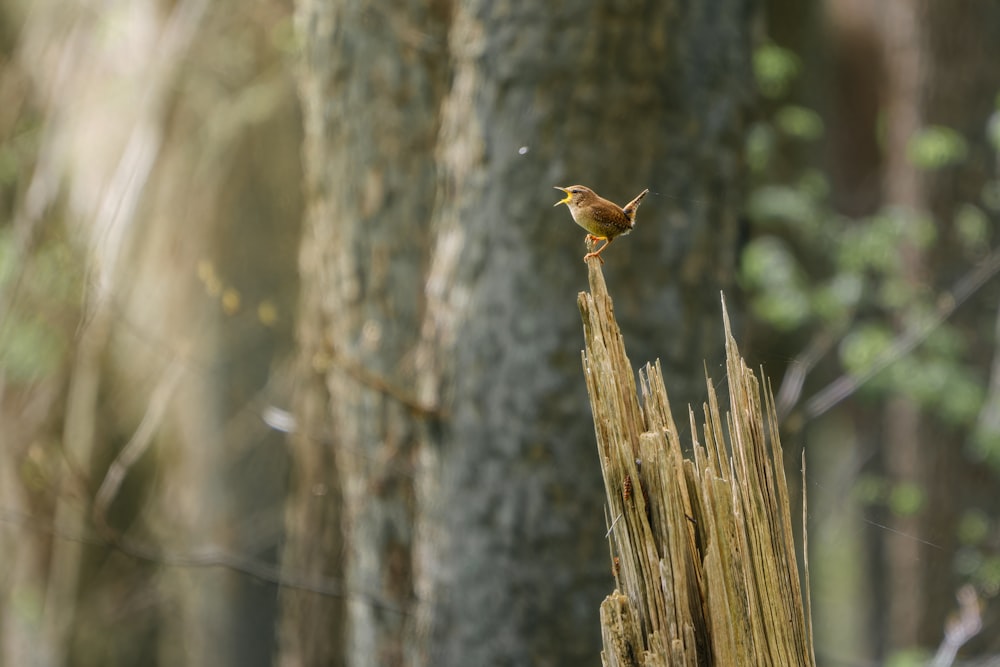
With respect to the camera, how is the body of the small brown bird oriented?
to the viewer's left

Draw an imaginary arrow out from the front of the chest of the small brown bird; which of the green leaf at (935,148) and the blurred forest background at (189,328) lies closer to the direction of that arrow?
the blurred forest background

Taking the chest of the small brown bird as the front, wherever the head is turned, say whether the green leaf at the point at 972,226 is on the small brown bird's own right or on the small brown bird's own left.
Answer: on the small brown bird's own right

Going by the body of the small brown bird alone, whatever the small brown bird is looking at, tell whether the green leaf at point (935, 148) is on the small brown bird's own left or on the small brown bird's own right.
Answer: on the small brown bird's own right

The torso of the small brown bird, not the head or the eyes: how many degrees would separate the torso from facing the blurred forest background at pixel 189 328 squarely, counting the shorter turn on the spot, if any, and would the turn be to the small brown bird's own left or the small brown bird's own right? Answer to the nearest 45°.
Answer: approximately 45° to the small brown bird's own right

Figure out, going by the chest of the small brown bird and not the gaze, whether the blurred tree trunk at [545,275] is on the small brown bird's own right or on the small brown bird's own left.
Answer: on the small brown bird's own right

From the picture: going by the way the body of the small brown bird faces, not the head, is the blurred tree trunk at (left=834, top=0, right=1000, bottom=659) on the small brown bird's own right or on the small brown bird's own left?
on the small brown bird's own right
